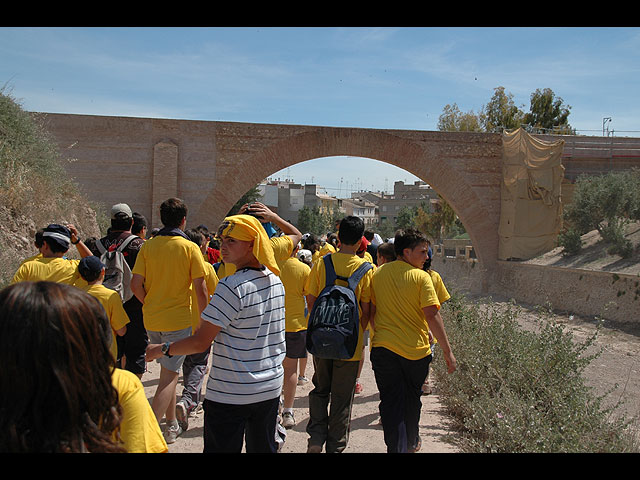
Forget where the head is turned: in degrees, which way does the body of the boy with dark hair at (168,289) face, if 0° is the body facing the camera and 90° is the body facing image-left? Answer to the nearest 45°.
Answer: approximately 180°

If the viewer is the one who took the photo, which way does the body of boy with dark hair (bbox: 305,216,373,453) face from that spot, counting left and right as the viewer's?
facing away from the viewer

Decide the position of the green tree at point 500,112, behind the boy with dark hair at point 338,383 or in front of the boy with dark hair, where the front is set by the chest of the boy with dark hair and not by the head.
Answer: in front

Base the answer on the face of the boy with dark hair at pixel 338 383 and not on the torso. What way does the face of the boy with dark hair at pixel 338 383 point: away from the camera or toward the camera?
away from the camera

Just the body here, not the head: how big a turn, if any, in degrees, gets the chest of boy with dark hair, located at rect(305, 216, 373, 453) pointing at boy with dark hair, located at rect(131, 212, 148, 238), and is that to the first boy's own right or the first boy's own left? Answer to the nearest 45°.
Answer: approximately 45° to the first boy's own left

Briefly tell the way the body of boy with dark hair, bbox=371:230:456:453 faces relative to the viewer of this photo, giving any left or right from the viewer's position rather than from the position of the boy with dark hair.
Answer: facing away from the viewer
